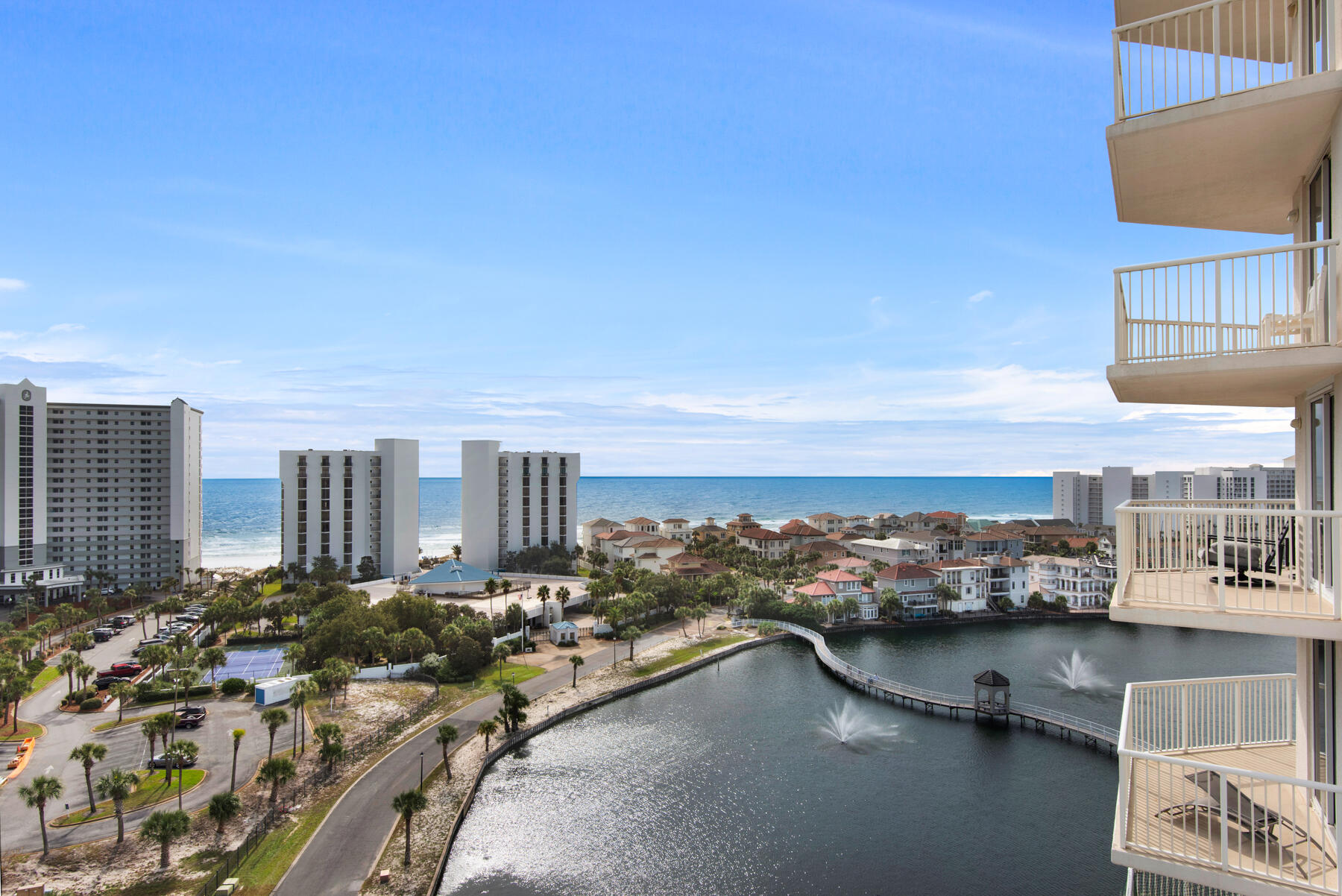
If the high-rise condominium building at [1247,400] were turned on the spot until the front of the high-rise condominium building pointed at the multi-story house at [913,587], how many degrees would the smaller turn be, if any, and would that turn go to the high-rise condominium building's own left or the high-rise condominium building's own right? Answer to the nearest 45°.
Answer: approximately 90° to the high-rise condominium building's own right

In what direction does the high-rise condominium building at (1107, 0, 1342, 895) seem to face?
to the viewer's left
